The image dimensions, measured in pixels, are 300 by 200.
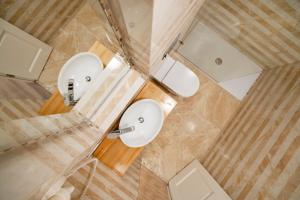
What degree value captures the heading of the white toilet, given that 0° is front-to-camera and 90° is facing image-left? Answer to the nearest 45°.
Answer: approximately 315°
